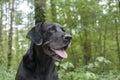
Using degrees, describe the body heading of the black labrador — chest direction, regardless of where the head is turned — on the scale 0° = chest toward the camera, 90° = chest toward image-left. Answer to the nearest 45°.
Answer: approximately 315°

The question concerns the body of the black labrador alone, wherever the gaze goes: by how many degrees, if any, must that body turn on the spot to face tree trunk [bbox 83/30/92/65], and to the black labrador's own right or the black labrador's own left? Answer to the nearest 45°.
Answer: approximately 135° to the black labrador's own left

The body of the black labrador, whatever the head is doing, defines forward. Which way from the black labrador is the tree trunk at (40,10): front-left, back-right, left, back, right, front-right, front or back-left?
back-left
